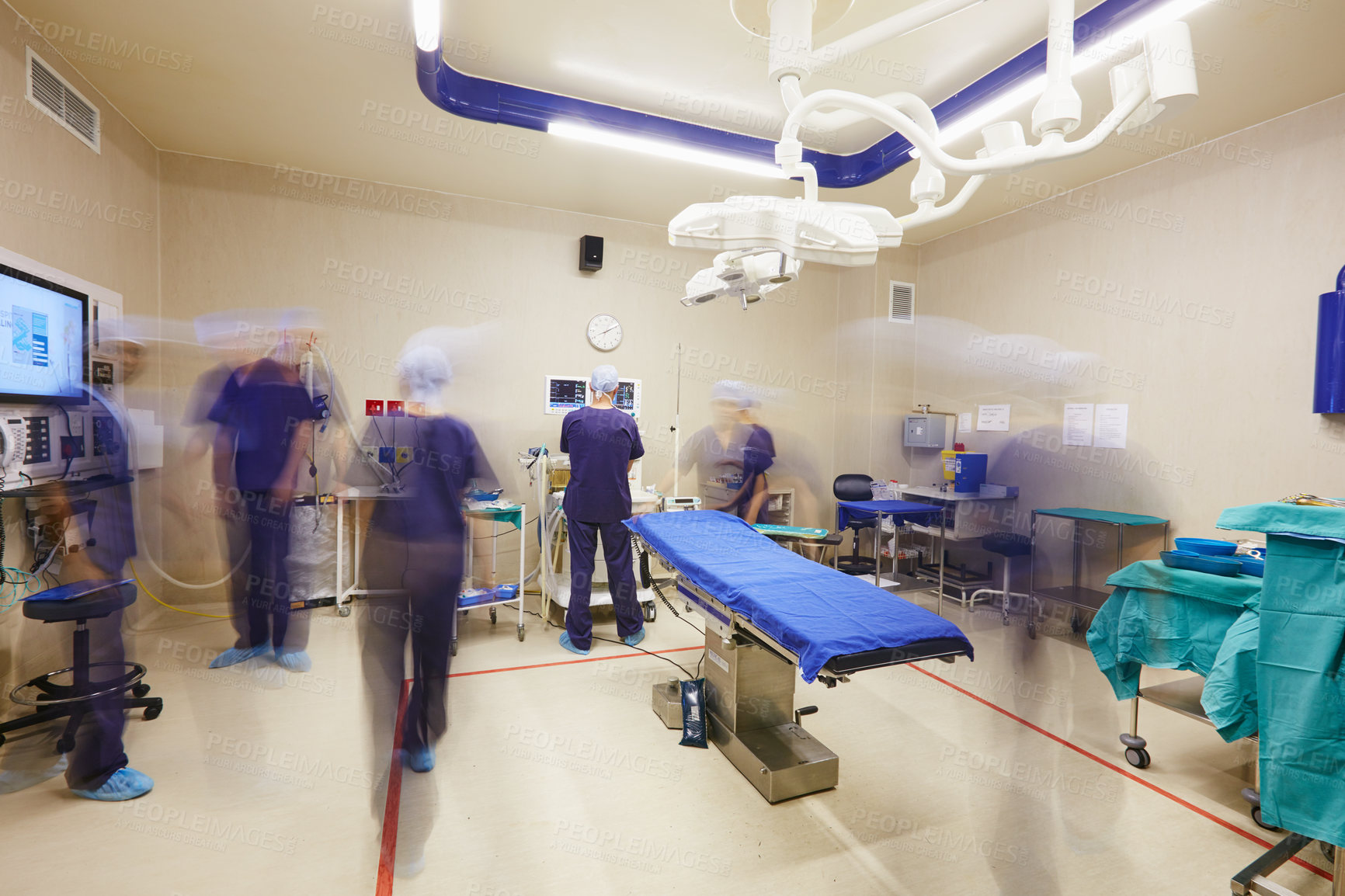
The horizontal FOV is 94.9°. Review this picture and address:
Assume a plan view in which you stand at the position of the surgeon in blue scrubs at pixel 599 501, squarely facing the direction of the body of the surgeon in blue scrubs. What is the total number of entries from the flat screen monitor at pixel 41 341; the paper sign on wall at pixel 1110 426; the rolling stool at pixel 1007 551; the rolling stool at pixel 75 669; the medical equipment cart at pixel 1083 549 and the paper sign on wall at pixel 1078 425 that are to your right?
4

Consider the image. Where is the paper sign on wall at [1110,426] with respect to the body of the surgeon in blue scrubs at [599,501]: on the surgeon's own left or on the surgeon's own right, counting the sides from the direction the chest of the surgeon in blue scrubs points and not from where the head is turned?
on the surgeon's own right

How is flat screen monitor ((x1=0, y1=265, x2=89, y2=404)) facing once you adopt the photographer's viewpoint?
facing the viewer and to the right of the viewer

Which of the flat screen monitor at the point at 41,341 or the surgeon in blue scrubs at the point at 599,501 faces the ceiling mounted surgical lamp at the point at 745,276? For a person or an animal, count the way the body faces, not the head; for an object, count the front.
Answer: the flat screen monitor

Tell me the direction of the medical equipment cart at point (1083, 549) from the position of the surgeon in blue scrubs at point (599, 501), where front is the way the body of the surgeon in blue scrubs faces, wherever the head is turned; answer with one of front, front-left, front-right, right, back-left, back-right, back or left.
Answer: right

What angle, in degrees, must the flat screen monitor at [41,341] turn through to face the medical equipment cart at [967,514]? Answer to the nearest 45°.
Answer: approximately 45° to its left

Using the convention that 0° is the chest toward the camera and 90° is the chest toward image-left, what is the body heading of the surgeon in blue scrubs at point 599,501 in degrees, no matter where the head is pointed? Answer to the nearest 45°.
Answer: approximately 180°

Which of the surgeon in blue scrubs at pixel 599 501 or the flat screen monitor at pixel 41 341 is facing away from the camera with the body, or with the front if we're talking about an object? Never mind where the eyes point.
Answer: the surgeon in blue scrubs

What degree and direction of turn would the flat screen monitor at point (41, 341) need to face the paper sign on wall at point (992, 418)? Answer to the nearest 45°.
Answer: approximately 45° to its left

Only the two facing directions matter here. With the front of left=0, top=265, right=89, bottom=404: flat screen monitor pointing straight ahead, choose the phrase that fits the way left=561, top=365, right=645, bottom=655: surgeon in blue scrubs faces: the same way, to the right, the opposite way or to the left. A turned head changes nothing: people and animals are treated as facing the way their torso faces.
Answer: to the left

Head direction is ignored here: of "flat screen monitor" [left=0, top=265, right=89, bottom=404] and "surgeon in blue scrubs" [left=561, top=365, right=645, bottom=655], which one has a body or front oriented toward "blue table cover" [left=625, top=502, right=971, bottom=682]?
the flat screen monitor

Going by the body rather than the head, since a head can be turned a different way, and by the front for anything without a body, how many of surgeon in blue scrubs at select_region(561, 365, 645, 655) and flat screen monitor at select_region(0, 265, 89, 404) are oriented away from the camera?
1

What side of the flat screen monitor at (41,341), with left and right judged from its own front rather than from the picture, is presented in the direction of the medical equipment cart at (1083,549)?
front

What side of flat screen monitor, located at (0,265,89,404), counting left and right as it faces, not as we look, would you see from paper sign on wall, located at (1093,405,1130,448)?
front

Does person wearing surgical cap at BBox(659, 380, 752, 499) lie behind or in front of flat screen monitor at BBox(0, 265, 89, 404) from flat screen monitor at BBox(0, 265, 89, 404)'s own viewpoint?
in front

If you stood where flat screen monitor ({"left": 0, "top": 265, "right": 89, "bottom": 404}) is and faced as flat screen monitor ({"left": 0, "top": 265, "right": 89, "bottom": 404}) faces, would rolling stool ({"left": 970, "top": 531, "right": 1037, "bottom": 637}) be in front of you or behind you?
in front

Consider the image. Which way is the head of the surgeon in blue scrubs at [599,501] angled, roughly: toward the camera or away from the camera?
away from the camera
